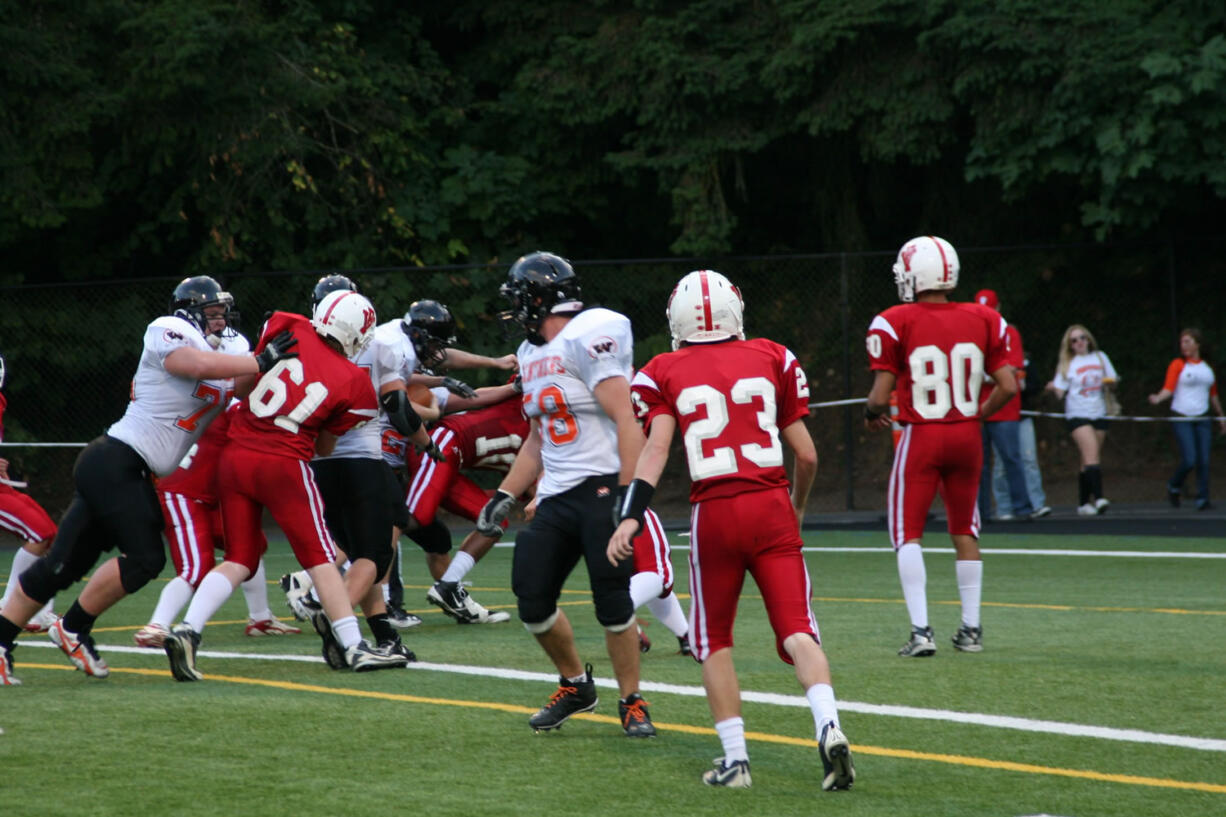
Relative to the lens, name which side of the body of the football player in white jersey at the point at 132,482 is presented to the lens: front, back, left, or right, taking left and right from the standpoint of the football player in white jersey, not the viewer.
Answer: right

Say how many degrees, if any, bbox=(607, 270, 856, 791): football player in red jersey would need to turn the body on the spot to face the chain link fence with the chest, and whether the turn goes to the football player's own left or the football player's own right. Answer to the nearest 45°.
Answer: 0° — they already face it

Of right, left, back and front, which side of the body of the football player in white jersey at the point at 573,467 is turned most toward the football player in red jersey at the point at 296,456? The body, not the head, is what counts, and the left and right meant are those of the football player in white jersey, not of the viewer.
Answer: right

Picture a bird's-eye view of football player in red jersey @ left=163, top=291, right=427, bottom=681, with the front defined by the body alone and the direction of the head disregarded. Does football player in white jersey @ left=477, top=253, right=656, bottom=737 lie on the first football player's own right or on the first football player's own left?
on the first football player's own right

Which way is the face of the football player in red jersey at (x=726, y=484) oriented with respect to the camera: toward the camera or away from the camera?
away from the camera

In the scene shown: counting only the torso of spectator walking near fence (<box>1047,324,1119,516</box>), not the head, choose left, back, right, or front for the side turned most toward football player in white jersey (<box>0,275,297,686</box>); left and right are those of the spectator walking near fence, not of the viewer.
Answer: front

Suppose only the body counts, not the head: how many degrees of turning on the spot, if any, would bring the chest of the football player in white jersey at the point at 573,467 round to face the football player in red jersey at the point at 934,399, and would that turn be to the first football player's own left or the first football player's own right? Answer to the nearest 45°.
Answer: approximately 180°

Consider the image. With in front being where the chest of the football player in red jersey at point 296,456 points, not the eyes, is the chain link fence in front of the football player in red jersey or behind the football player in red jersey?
in front

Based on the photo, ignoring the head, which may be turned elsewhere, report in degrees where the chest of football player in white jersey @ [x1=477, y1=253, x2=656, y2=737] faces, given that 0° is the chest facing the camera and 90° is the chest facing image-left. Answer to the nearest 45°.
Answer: approximately 45°

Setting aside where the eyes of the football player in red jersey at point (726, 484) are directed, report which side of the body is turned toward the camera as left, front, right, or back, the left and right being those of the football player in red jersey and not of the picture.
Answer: back

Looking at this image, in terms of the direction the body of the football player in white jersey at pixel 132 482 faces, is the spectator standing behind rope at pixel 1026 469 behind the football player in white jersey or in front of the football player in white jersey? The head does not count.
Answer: in front

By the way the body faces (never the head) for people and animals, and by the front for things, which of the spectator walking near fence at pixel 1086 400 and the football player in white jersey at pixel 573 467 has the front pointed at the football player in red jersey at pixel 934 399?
the spectator walking near fence
